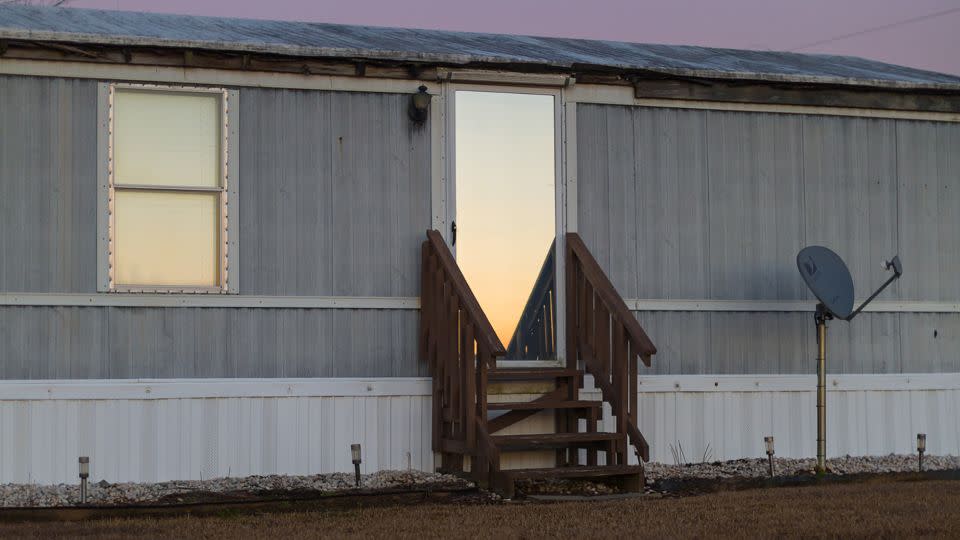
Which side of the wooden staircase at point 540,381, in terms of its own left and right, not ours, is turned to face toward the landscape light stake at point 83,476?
right

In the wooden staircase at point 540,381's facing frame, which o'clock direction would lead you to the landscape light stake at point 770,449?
The landscape light stake is roughly at 10 o'clock from the wooden staircase.

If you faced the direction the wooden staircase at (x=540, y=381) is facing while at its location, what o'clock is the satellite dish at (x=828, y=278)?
The satellite dish is roughly at 10 o'clock from the wooden staircase.

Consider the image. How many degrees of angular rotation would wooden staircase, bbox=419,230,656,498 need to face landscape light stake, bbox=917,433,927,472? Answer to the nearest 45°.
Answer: approximately 45° to its left

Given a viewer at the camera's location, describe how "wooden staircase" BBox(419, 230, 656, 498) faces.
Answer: facing the viewer and to the right of the viewer
